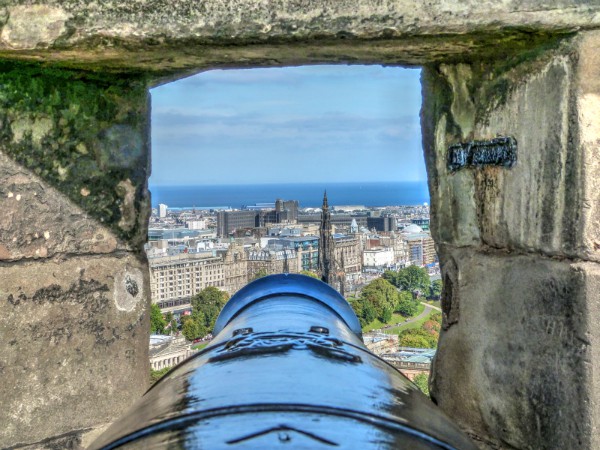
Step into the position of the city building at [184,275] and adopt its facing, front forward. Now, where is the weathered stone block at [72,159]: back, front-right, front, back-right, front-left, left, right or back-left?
front-right

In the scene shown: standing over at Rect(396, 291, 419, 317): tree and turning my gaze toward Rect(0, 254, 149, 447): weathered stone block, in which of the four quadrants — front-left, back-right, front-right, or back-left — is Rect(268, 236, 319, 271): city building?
back-right

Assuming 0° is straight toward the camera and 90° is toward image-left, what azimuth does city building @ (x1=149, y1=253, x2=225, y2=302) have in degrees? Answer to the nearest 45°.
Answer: approximately 315°

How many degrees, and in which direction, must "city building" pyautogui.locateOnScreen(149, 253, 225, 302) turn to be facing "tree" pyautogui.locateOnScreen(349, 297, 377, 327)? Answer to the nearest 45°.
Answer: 0° — it already faces it

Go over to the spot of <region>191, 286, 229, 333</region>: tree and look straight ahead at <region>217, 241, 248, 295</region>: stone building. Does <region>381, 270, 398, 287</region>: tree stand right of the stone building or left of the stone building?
right

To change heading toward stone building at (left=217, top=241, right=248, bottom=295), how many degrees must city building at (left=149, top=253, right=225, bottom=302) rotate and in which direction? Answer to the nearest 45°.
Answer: approximately 45° to its left

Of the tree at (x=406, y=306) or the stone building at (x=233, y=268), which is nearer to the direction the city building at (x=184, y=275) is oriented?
the tree

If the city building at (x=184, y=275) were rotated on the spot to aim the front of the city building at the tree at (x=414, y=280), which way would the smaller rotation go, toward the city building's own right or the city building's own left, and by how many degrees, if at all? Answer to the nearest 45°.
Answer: approximately 45° to the city building's own left

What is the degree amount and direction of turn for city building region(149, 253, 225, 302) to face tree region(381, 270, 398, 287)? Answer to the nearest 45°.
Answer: approximately 45° to its left

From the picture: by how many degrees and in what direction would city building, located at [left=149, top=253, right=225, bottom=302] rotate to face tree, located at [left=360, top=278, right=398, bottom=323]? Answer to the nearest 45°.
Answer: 0° — it already faces it

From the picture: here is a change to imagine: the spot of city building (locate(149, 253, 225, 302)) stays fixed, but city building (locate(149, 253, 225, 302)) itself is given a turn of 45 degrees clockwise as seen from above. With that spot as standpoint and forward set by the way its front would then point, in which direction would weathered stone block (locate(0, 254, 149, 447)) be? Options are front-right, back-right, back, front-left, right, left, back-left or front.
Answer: front

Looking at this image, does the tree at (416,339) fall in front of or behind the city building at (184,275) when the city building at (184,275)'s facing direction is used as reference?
in front

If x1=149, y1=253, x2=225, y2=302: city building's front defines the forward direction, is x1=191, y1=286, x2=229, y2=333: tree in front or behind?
in front

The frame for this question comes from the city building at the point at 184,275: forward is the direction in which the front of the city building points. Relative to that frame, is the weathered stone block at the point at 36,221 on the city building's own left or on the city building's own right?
on the city building's own right
